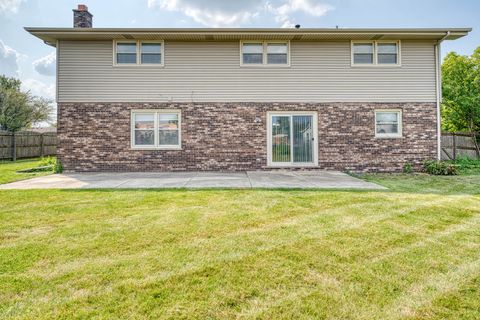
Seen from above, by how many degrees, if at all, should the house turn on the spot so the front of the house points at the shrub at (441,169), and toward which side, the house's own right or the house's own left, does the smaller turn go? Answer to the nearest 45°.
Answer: approximately 90° to the house's own right

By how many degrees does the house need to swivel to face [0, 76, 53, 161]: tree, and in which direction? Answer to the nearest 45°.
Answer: approximately 45° to its left

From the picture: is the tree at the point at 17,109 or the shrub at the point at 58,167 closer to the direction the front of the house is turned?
the tree

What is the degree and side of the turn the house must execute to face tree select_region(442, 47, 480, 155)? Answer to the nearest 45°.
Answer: approximately 45° to its right

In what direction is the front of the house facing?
away from the camera

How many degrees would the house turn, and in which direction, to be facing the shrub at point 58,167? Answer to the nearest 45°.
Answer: approximately 90° to its left

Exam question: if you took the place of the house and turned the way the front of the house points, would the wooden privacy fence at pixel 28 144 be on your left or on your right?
on your left
